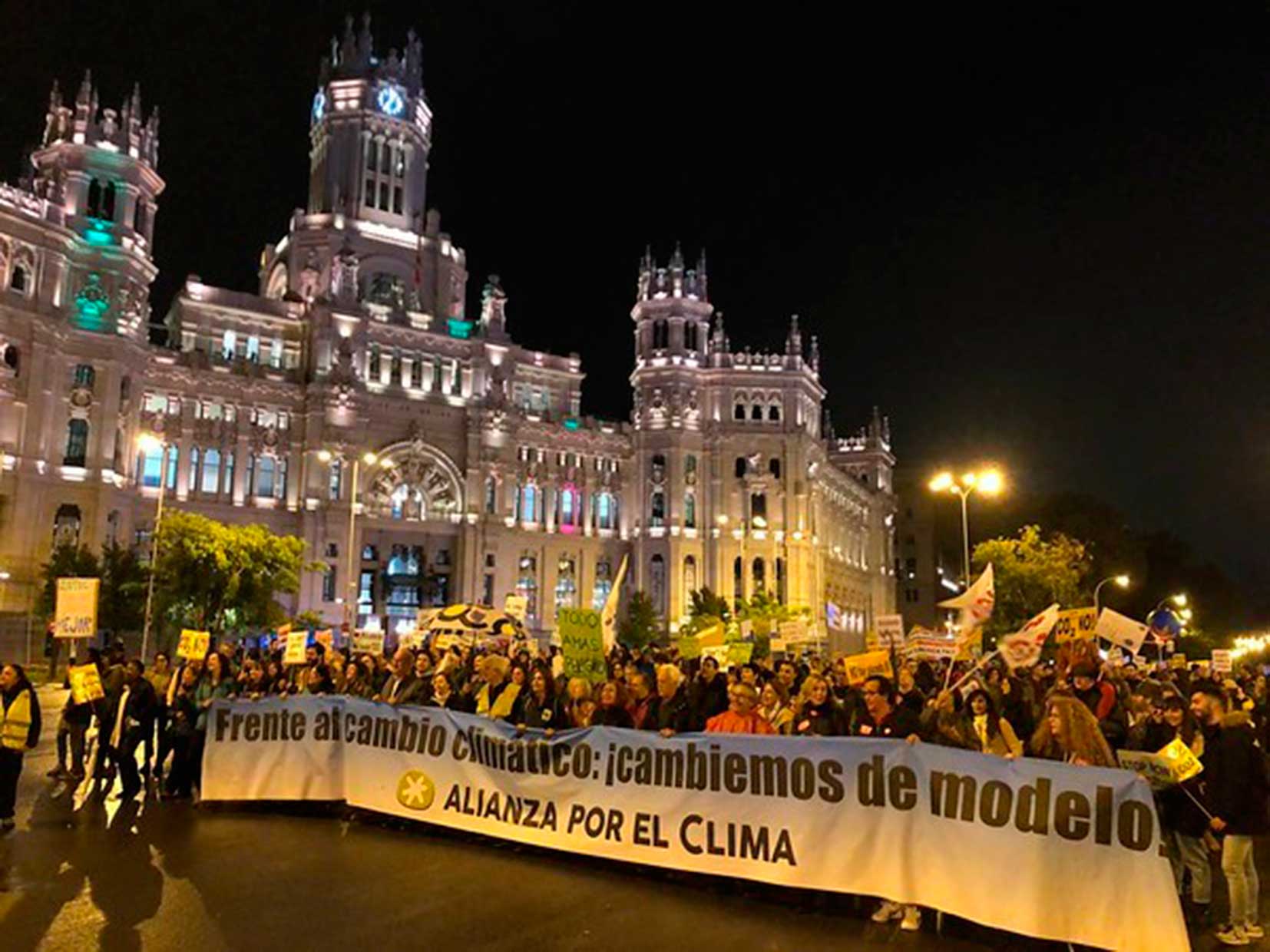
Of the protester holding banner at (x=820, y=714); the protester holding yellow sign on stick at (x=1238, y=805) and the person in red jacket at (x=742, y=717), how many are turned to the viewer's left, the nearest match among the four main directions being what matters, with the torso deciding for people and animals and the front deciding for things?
1

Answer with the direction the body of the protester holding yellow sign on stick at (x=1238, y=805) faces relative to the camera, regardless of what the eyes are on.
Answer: to the viewer's left

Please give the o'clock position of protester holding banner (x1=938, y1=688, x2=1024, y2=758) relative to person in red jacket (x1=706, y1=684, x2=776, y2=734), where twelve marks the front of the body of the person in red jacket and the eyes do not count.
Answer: The protester holding banner is roughly at 9 o'clock from the person in red jacket.

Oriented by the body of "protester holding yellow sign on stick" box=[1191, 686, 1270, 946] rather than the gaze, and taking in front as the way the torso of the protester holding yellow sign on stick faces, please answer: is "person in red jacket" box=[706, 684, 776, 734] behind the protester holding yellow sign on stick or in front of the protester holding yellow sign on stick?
in front

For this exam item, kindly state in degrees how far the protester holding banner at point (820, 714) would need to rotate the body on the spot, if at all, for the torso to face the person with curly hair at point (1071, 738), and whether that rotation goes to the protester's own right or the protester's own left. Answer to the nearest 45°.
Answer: approximately 45° to the protester's own left

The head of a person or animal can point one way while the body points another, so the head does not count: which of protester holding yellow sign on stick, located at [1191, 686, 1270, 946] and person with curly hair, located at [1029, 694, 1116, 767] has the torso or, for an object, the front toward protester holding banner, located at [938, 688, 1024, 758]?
protester holding yellow sign on stick, located at [1191, 686, 1270, 946]

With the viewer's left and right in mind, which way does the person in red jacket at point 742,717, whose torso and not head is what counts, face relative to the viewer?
facing the viewer

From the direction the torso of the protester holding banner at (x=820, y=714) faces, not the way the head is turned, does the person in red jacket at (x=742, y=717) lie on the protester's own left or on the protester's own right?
on the protester's own right

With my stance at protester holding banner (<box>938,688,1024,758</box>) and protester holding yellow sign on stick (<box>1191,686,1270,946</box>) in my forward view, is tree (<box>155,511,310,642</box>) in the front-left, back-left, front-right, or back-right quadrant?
back-left

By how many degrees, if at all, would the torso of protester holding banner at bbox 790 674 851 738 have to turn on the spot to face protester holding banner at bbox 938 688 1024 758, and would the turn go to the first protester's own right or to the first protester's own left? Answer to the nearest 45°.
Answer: approximately 90° to the first protester's own left

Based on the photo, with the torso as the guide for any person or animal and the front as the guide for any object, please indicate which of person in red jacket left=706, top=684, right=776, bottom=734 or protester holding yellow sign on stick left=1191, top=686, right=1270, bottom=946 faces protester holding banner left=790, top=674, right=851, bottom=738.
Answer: protester holding yellow sign on stick left=1191, top=686, right=1270, bottom=946

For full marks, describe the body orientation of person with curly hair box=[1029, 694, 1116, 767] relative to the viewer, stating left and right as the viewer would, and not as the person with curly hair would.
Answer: facing the viewer and to the left of the viewer
